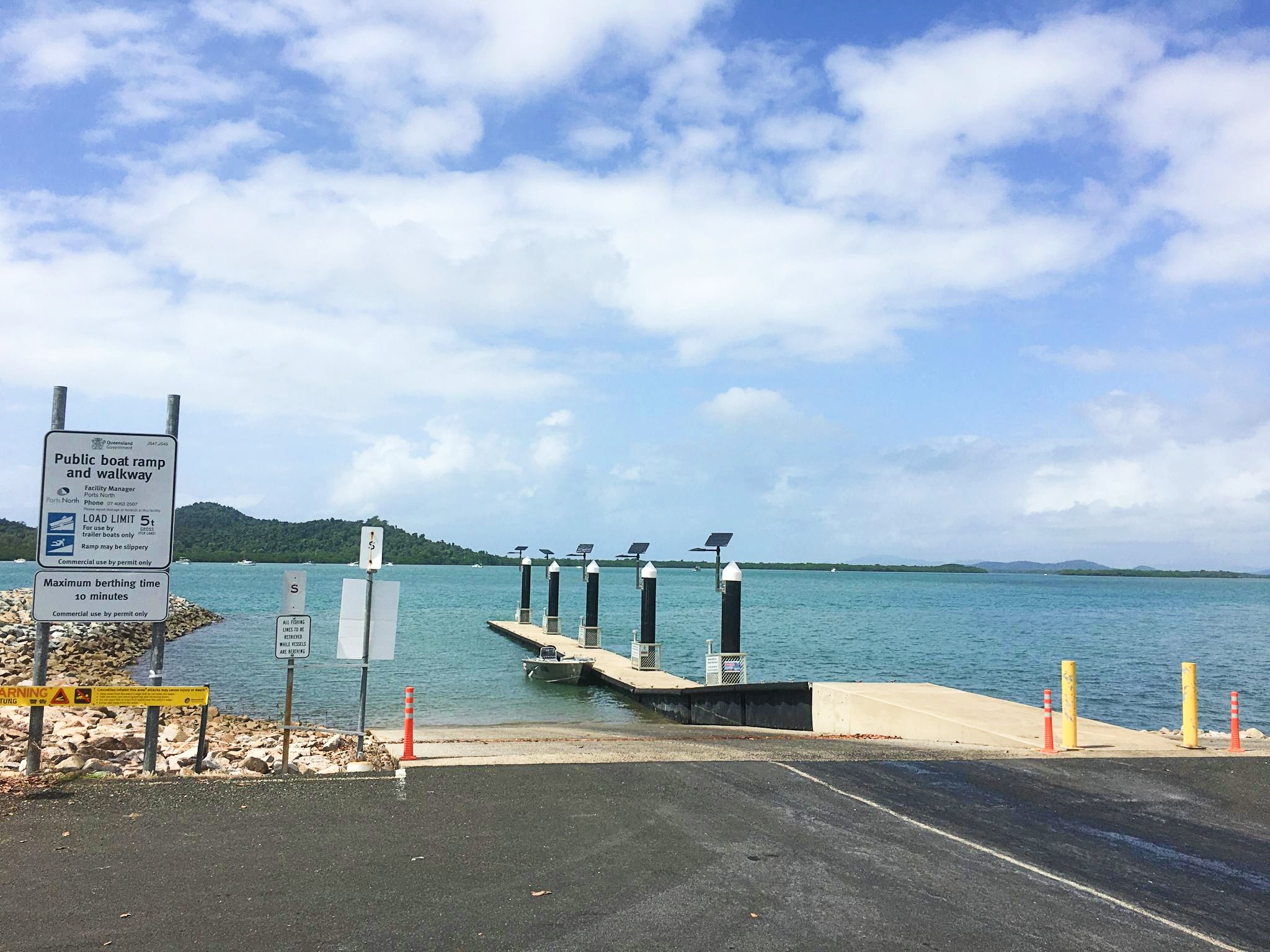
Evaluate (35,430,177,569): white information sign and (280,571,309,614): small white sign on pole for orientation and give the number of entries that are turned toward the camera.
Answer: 2

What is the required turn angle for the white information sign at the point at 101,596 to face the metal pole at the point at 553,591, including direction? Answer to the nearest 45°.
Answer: approximately 135° to its left

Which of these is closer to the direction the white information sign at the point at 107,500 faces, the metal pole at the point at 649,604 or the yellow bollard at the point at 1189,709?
the yellow bollard

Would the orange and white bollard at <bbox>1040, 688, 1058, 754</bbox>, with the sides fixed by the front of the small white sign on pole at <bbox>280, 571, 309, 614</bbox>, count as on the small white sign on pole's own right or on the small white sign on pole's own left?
on the small white sign on pole's own left

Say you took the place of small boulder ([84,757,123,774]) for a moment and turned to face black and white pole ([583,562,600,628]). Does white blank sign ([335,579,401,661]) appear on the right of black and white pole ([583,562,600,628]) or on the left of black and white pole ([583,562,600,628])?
right

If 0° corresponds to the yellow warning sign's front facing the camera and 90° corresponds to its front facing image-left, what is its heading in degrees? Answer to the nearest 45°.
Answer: approximately 0°
